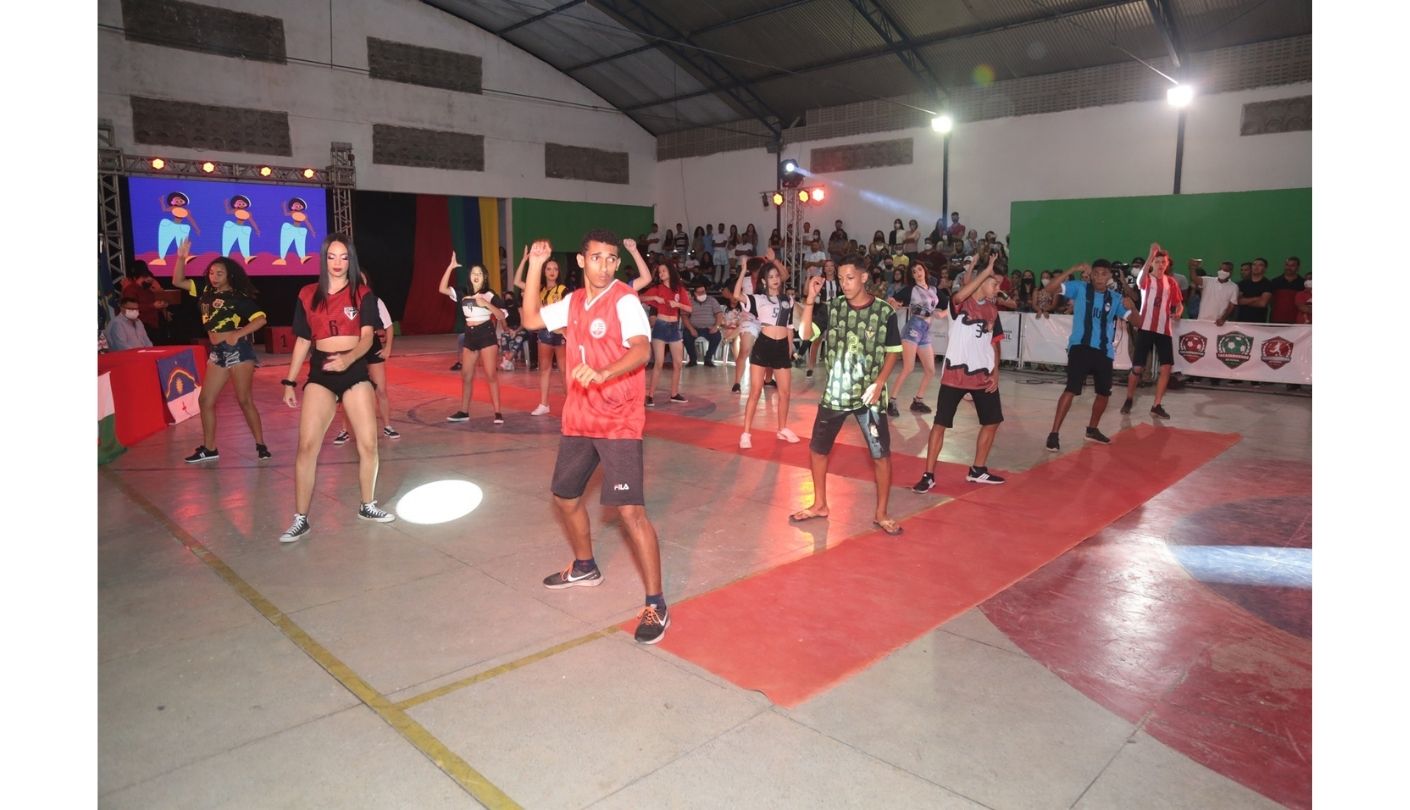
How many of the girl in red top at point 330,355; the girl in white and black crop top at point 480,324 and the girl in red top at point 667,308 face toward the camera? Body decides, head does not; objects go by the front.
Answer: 3

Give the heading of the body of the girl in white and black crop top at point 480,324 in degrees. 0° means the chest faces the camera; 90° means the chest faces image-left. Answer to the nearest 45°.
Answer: approximately 0°

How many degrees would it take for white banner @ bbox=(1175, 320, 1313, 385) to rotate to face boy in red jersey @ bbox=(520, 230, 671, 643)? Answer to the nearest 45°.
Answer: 0° — it already faces them

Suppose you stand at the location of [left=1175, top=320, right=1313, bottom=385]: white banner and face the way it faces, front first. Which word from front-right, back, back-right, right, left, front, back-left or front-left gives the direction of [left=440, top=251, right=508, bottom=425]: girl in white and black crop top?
front-right

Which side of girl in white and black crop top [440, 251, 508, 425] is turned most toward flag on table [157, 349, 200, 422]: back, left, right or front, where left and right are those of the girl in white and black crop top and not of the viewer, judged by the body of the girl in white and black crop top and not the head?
right

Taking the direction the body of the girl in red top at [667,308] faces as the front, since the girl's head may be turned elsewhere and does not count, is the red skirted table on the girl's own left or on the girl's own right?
on the girl's own right

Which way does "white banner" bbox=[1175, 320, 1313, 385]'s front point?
toward the camera

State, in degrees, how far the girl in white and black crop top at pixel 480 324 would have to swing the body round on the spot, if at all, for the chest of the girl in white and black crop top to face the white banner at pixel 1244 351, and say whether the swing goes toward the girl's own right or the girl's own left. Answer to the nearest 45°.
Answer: approximately 90° to the girl's own left
